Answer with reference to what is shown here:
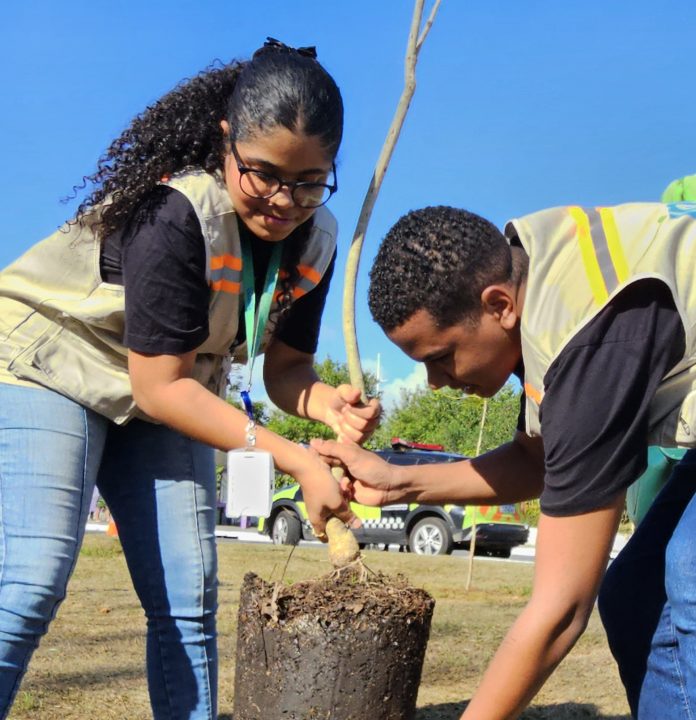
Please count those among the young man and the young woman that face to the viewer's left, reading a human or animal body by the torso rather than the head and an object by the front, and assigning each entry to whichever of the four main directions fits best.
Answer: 1

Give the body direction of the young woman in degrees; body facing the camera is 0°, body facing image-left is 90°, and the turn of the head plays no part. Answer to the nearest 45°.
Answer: approximately 315°

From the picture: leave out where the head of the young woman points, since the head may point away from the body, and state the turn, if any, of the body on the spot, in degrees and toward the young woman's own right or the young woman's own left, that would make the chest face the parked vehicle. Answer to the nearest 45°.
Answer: approximately 135° to the young woman's own left

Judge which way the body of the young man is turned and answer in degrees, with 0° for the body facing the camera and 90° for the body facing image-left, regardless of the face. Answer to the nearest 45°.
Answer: approximately 90°

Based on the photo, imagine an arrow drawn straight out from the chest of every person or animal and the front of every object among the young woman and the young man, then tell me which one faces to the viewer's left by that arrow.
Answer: the young man

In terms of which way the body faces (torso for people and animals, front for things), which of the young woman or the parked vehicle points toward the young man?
the young woman
